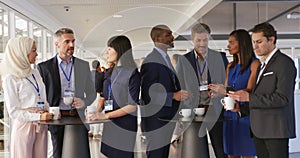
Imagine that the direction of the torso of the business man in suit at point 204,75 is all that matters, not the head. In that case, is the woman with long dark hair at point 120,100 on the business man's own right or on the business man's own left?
on the business man's own right

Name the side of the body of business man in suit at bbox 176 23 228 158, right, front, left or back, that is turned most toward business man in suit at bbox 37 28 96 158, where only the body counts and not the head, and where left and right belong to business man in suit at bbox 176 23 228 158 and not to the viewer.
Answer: right

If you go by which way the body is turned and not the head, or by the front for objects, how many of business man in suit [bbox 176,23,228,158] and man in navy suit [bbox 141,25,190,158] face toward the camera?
1

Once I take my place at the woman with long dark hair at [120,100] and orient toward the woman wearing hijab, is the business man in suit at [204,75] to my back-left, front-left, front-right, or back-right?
back-right

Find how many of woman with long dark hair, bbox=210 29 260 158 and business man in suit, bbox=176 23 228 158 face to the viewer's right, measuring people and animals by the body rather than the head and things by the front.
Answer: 0

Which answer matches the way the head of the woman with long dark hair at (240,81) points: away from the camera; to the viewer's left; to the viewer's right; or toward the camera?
to the viewer's left

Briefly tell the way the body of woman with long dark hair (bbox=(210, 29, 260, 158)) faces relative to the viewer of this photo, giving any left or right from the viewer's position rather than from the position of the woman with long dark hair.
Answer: facing the viewer and to the left of the viewer
